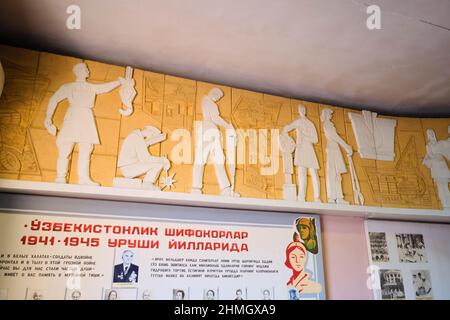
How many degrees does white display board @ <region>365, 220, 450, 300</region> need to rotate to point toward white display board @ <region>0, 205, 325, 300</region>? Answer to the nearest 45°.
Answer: approximately 45° to its right

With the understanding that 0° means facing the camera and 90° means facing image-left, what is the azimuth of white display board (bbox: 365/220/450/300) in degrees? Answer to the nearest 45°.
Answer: approximately 0°
